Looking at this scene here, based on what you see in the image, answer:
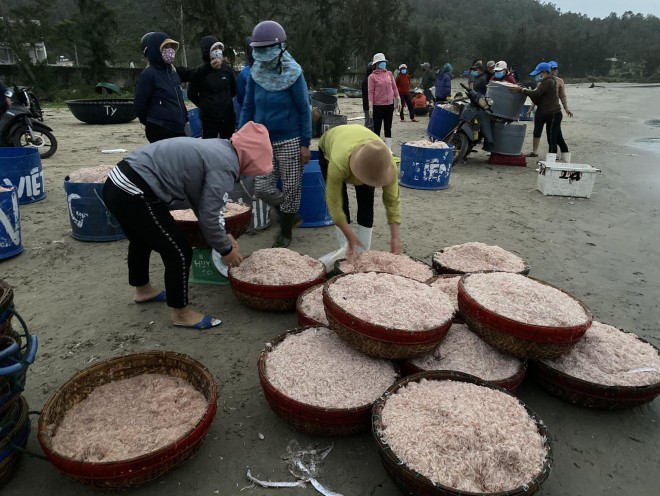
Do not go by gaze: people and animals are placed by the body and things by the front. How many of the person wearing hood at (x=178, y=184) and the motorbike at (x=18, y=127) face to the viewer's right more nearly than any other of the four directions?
2

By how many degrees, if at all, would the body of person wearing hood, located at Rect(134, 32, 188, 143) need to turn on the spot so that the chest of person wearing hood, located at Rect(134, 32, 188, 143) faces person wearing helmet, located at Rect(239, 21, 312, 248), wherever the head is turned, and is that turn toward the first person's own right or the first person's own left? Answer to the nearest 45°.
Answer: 0° — they already face them

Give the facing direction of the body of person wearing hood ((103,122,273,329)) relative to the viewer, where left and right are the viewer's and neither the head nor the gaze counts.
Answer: facing to the right of the viewer

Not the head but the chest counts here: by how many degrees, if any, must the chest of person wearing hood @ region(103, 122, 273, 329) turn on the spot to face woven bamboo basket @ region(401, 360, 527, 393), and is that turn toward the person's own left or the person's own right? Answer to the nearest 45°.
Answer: approximately 45° to the person's own right

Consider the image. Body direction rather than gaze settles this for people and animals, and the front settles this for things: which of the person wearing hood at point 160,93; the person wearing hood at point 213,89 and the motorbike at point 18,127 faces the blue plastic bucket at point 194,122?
the motorbike

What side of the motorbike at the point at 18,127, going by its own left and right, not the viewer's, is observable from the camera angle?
right

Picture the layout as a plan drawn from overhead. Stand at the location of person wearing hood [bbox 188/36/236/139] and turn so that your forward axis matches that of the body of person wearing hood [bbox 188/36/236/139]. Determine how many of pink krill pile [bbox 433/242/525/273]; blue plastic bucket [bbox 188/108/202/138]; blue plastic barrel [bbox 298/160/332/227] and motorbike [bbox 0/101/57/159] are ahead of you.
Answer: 2

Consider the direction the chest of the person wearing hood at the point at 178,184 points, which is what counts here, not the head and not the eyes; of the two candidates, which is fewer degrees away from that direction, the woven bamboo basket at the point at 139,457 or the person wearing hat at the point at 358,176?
the person wearing hat

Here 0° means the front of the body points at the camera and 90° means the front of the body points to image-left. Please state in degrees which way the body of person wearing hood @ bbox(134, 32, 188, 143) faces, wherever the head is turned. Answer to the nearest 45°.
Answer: approximately 315°
